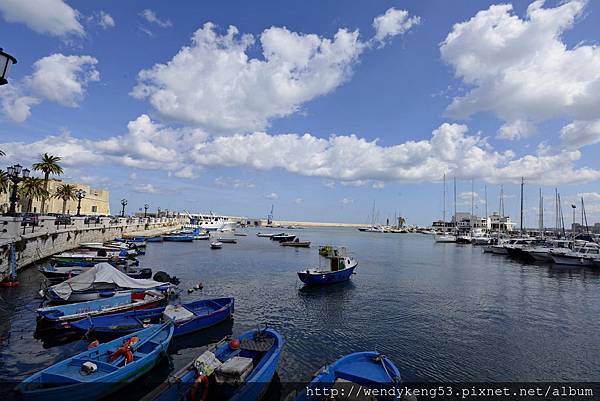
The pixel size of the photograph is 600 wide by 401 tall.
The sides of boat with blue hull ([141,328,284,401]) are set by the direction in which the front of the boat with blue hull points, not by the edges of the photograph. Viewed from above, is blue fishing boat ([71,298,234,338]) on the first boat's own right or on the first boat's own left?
on the first boat's own left

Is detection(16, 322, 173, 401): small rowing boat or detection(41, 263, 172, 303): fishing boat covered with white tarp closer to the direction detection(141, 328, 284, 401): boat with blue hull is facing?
the fishing boat covered with white tarp

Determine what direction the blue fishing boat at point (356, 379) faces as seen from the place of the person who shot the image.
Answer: facing away from the viewer and to the right of the viewer

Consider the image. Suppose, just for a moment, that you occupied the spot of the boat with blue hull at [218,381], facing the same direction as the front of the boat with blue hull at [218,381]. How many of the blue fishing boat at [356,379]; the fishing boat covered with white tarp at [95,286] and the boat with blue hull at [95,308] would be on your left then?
2

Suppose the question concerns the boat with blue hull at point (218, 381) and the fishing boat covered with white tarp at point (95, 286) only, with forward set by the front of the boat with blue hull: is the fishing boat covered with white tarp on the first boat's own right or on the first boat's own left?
on the first boat's own left

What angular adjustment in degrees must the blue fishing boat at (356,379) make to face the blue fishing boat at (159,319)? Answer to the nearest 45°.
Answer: approximately 90° to its left

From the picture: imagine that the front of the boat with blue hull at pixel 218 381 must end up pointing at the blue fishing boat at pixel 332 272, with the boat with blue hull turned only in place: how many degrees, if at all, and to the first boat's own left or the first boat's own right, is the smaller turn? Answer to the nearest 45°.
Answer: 0° — it already faces it

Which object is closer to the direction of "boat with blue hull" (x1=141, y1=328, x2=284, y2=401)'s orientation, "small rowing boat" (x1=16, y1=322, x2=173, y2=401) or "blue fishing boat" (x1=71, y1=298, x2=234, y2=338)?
the blue fishing boat

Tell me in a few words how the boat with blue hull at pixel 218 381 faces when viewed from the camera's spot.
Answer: facing away from the viewer and to the right of the viewer
